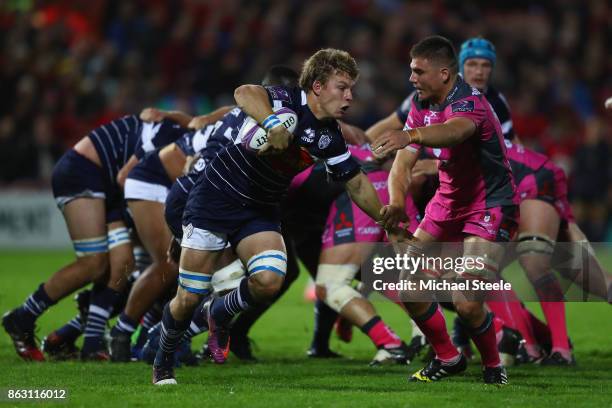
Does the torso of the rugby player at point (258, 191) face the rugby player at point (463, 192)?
no

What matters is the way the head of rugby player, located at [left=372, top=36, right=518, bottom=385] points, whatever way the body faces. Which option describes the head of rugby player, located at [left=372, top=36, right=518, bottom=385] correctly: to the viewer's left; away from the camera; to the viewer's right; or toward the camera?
to the viewer's left

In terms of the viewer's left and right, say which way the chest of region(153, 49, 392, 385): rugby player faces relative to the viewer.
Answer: facing the viewer and to the right of the viewer
